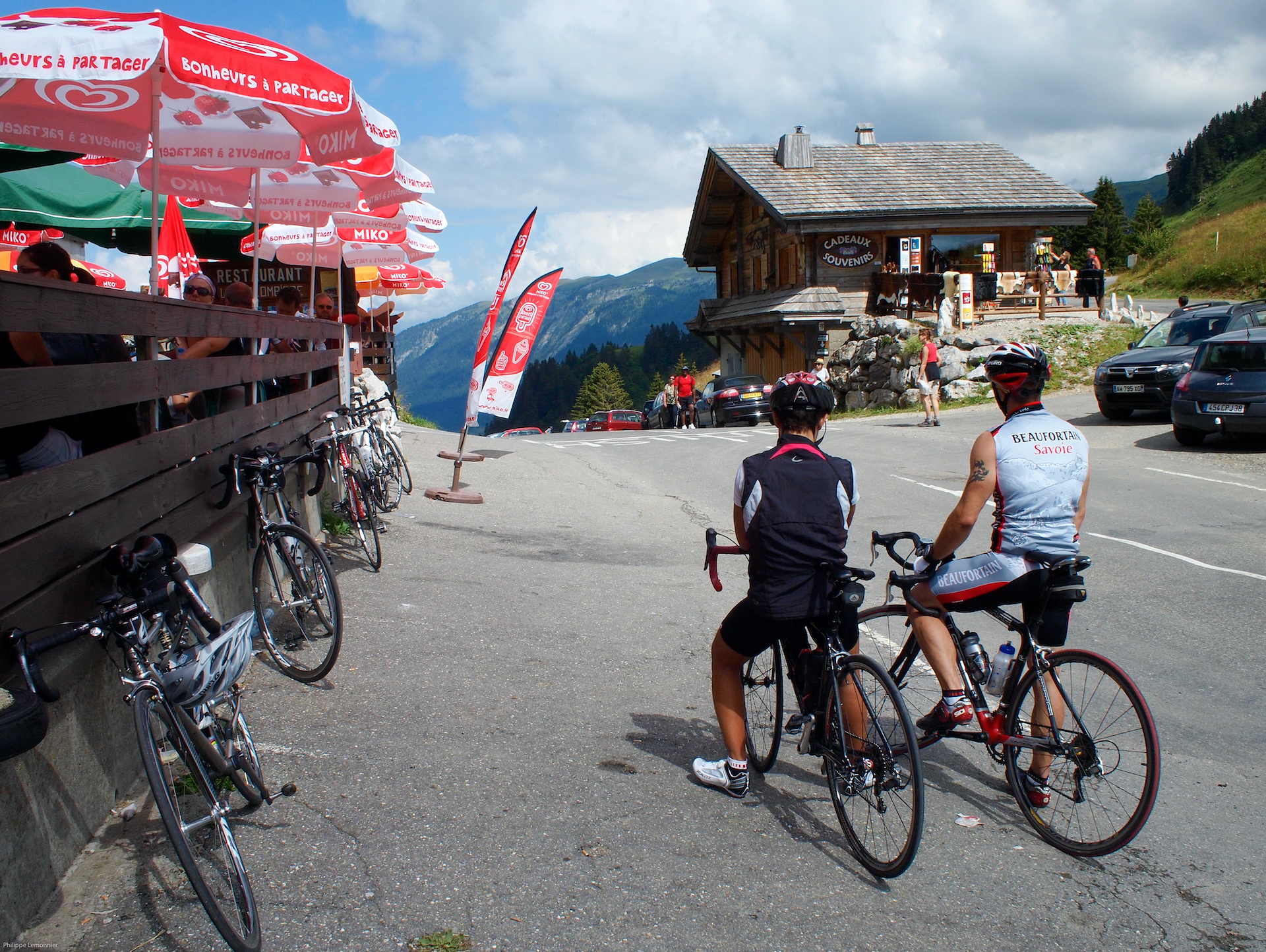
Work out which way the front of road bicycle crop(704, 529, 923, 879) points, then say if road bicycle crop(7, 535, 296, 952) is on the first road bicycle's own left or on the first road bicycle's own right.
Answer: on the first road bicycle's own left

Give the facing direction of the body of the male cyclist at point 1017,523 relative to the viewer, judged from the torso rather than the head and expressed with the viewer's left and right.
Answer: facing away from the viewer and to the left of the viewer

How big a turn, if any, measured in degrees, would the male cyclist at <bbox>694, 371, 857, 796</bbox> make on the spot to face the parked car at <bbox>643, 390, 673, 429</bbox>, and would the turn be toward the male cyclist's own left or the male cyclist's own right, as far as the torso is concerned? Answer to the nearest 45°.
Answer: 0° — they already face it

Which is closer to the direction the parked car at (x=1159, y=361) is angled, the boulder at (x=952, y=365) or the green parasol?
the green parasol

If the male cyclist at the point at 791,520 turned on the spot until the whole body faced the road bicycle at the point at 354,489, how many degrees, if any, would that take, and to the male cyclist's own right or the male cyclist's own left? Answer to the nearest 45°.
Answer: approximately 45° to the male cyclist's own left

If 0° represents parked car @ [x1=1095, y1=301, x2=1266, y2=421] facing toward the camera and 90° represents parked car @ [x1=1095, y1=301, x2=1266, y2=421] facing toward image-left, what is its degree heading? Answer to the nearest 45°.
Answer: approximately 45°

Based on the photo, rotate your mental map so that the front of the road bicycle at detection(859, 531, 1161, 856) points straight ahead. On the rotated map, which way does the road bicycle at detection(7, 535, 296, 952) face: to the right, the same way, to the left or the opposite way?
the opposite way

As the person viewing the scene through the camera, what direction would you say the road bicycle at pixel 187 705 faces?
facing the viewer

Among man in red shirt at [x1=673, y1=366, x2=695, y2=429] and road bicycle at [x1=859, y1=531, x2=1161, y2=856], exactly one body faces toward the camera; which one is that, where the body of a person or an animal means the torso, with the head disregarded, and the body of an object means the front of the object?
the man in red shirt

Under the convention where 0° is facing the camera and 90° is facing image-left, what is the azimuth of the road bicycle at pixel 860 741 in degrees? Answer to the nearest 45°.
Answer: approximately 135°

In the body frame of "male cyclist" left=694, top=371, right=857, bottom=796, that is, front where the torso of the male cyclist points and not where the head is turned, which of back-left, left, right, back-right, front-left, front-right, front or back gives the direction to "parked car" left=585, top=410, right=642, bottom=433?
front

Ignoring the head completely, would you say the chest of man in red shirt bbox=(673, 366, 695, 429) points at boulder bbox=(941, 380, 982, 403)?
no

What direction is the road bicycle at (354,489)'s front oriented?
toward the camera

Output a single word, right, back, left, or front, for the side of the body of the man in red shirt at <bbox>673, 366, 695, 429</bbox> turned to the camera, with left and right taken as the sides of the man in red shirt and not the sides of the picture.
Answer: front

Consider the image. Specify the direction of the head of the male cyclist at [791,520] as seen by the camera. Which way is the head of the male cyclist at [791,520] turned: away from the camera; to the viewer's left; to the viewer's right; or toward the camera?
away from the camera
